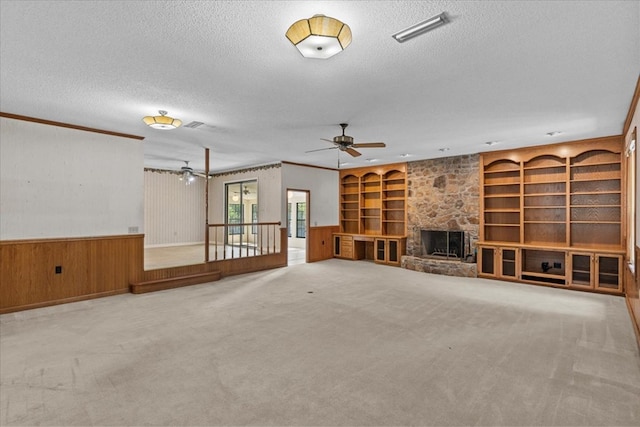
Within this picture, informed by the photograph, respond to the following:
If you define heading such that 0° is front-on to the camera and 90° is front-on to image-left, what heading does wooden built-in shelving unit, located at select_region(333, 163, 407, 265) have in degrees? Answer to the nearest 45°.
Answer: approximately 45°

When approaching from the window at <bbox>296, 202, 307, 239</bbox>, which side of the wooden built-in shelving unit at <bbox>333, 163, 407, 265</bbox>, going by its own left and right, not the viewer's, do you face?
right

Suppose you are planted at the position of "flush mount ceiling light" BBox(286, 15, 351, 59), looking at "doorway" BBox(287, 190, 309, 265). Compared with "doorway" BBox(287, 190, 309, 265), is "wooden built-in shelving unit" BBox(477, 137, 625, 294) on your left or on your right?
right

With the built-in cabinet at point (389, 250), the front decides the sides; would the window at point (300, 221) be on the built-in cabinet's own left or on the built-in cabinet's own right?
on the built-in cabinet's own right

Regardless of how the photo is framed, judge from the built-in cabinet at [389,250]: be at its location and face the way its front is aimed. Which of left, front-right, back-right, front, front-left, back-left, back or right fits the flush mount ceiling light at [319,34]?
front-left

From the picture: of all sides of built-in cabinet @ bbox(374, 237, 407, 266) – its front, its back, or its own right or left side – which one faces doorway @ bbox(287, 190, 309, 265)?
right

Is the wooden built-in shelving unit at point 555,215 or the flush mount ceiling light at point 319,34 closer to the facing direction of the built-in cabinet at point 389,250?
the flush mount ceiling light

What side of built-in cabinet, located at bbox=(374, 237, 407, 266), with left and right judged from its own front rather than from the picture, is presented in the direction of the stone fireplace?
left

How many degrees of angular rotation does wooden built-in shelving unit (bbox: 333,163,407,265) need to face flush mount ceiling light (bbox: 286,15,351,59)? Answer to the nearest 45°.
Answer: approximately 45° to its left

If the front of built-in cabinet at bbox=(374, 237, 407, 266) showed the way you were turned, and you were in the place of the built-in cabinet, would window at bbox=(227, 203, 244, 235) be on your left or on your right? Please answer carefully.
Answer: on your right

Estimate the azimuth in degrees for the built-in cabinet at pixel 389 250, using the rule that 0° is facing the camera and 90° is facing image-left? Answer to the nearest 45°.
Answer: approximately 45°

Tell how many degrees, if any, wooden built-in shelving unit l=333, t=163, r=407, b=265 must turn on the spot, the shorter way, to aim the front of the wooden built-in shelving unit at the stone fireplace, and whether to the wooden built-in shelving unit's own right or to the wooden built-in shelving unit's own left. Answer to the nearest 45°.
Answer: approximately 90° to the wooden built-in shelving unit's own left

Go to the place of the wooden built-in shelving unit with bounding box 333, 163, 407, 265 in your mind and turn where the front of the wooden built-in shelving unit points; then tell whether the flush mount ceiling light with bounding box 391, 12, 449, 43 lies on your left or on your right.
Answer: on your left
